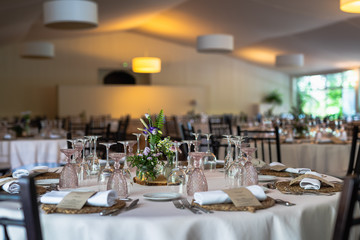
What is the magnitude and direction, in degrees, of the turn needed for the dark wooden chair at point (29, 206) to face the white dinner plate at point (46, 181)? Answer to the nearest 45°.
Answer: approximately 45° to its left

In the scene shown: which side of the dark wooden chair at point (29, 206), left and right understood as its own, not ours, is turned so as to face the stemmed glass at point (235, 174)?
front

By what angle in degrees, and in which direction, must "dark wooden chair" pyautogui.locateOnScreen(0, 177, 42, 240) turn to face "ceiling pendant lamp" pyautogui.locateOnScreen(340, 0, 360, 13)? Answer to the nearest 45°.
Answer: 0° — it already faces it

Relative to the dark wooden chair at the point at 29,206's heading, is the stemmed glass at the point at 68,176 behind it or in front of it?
in front

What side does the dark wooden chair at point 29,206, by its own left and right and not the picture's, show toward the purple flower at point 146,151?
front

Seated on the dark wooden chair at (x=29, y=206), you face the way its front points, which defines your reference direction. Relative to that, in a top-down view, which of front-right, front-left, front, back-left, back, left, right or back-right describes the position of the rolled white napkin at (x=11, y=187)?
front-left

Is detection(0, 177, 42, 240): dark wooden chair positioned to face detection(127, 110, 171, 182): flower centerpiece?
yes

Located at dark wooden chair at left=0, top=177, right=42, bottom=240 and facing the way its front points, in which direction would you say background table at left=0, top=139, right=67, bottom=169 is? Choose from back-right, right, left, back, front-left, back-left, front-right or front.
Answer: front-left

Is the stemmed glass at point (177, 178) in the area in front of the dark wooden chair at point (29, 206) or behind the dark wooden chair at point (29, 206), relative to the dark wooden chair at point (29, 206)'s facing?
in front

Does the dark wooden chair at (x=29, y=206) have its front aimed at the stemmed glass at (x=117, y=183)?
yes

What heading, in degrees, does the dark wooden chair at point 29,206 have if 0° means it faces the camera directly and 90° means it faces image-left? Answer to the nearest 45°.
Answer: approximately 225°
